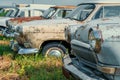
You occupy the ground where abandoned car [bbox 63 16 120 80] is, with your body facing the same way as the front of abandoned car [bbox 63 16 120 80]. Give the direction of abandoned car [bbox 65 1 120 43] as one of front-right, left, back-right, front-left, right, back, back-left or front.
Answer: back-right

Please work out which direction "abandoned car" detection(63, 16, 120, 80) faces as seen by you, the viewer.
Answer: facing the viewer and to the left of the viewer

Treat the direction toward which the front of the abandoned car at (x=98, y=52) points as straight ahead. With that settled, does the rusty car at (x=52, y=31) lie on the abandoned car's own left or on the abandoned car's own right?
on the abandoned car's own right
